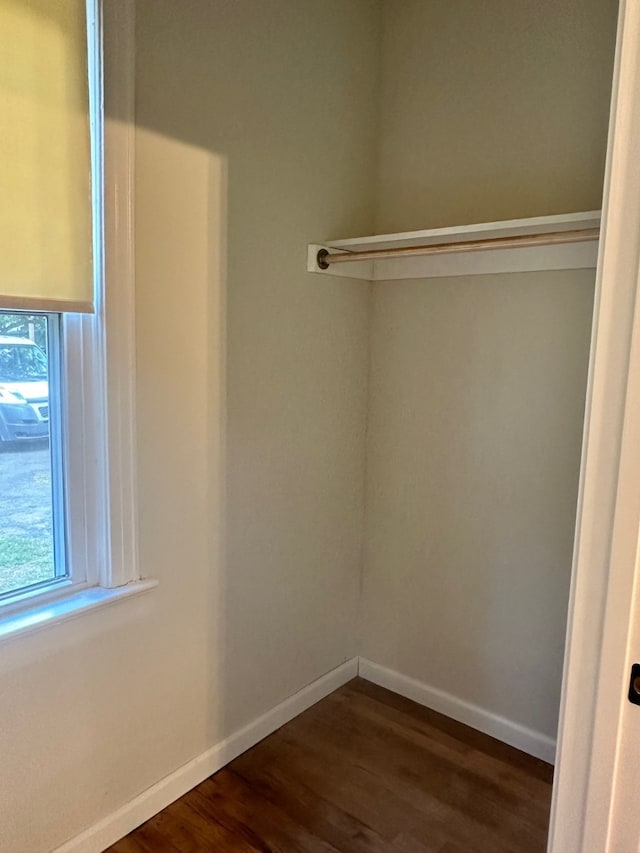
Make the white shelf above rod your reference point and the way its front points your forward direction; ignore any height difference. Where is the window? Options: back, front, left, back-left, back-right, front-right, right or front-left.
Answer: front

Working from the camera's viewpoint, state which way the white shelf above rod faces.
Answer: facing the viewer and to the left of the viewer

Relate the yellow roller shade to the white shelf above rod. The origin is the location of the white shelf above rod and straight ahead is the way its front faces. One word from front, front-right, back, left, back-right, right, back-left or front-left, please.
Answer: front
